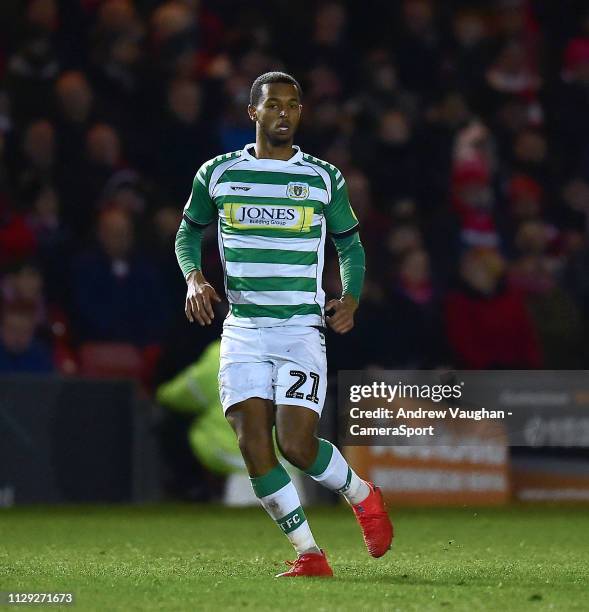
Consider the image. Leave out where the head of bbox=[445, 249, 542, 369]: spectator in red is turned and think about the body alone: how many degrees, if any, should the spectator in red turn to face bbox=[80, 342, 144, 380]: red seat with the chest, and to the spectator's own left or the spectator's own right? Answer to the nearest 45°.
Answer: approximately 90° to the spectator's own right

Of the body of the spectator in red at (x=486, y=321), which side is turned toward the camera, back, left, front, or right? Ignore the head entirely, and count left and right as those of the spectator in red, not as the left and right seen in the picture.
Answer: front

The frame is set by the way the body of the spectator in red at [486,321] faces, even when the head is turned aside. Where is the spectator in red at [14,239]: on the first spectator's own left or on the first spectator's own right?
on the first spectator's own right
